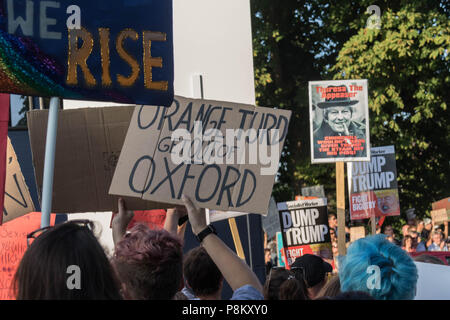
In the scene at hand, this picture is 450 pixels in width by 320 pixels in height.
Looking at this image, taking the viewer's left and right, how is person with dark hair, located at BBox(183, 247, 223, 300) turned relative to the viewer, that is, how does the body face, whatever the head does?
facing away from the viewer

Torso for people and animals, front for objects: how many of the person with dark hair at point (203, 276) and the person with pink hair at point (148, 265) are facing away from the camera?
2

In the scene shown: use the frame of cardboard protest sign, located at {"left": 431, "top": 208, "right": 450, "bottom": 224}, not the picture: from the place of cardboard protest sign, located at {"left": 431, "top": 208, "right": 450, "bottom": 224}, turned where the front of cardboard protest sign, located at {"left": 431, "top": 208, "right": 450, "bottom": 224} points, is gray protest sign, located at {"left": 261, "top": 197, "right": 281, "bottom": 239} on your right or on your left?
on your right

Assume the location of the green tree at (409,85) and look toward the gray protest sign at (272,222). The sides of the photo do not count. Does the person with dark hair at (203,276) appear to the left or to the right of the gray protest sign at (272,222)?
left

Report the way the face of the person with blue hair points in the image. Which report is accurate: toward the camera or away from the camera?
away from the camera

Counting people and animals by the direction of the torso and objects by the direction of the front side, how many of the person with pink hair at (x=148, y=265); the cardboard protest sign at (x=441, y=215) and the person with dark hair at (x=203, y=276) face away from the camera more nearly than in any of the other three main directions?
2

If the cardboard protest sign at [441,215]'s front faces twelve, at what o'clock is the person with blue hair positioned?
The person with blue hair is roughly at 12 o'clock from the cardboard protest sign.

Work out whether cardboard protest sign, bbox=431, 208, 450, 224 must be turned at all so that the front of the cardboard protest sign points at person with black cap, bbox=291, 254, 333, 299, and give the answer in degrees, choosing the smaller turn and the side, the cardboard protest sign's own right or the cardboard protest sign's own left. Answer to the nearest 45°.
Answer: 0° — it already faces them

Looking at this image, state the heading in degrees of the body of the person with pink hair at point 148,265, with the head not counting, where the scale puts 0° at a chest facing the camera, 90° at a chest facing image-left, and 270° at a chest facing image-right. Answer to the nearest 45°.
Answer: approximately 180°

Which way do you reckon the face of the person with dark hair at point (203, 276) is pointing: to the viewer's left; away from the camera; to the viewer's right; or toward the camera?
away from the camera

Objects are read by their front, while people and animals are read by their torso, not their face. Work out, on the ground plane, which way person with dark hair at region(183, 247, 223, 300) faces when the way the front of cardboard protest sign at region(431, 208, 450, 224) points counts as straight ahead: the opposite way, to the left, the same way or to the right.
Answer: the opposite way
